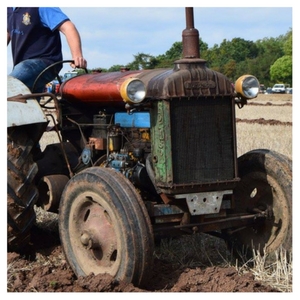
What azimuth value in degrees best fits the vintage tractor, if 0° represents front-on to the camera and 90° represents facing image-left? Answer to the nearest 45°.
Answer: approximately 315°
